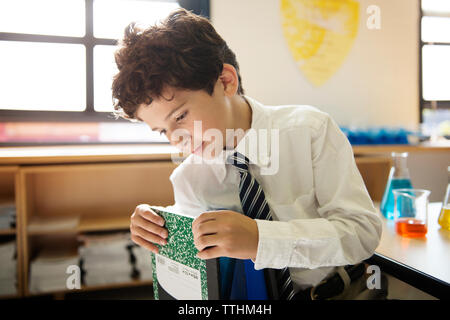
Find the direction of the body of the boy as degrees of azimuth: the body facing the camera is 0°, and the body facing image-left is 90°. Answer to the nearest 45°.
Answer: approximately 45°

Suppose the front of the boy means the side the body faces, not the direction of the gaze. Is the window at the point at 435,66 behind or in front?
behind

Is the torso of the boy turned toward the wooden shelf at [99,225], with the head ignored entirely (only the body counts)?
no

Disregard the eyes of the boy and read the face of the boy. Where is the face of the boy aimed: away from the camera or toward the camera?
toward the camera
